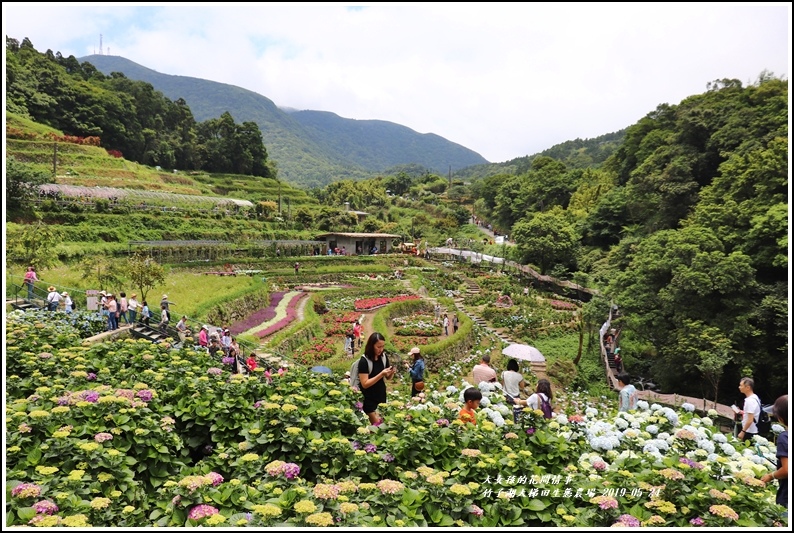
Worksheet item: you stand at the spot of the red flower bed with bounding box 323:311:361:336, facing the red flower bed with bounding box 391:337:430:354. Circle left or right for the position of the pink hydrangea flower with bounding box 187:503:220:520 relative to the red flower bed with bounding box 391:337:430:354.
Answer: right

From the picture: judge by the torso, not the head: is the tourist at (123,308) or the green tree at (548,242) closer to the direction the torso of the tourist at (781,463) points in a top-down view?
the tourist

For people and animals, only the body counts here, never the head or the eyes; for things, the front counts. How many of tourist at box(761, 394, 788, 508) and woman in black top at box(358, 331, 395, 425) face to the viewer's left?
1

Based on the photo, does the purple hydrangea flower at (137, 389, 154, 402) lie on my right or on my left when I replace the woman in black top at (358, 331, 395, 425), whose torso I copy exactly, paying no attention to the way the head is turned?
on my right

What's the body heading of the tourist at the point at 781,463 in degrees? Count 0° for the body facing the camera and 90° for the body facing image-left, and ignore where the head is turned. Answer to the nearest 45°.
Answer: approximately 90°

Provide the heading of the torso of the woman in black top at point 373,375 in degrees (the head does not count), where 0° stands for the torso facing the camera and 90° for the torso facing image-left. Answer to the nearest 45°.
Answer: approximately 315°

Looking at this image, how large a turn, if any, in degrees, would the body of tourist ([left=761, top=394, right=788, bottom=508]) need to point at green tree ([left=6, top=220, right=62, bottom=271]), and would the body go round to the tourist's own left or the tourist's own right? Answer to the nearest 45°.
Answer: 0° — they already face it
